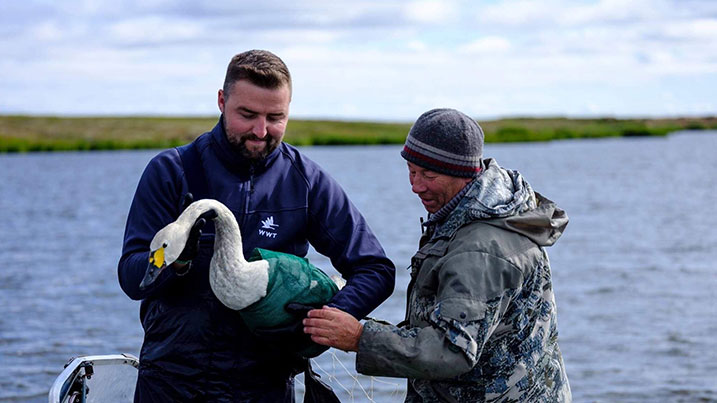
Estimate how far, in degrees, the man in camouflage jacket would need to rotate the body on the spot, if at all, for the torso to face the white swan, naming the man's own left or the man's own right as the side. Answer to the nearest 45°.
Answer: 0° — they already face it

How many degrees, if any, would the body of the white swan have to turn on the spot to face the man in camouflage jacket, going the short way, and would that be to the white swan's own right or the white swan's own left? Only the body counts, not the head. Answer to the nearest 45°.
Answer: approximately 135° to the white swan's own left

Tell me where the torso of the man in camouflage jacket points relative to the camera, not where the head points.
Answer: to the viewer's left

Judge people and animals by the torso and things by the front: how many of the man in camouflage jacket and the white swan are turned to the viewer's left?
2

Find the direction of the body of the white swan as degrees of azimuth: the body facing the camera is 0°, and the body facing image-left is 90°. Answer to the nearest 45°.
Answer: approximately 90°

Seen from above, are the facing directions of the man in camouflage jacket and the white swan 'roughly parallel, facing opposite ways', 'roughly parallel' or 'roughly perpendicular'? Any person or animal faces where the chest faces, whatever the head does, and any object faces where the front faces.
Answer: roughly parallel

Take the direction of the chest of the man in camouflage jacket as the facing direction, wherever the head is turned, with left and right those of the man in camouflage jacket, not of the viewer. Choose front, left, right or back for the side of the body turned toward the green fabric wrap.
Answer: front

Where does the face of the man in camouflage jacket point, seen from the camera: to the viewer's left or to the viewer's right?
to the viewer's left
